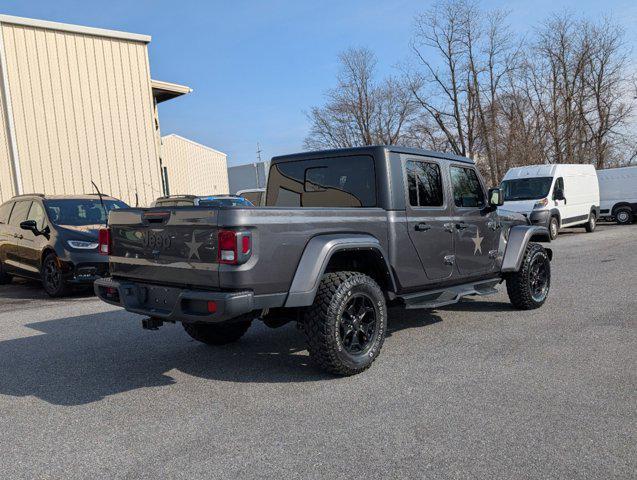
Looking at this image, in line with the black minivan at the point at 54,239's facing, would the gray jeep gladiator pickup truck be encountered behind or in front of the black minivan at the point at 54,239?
in front

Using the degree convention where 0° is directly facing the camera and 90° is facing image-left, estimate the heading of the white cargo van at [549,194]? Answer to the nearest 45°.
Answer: approximately 45°

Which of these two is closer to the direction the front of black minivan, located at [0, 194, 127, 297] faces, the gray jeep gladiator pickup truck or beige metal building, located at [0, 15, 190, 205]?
the gray jeep gladiator pickup truck

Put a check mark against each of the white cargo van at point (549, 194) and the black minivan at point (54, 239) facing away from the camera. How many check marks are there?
0

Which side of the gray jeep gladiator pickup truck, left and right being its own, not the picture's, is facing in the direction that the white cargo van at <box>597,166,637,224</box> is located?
front

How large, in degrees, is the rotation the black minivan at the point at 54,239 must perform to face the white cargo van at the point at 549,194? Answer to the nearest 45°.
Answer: approximately 45° to its left

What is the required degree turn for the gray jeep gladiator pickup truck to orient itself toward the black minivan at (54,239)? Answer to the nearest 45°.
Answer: approximately 90° to its left

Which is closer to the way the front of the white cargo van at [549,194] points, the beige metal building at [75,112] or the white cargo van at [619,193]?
the beige metal building

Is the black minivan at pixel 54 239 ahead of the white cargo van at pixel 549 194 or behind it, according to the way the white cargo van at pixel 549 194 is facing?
ahead

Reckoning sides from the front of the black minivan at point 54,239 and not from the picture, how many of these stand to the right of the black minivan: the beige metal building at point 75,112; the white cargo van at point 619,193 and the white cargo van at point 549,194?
0

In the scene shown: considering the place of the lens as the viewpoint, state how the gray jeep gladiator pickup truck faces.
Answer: facing away from the viewer and to the right of the viewer
